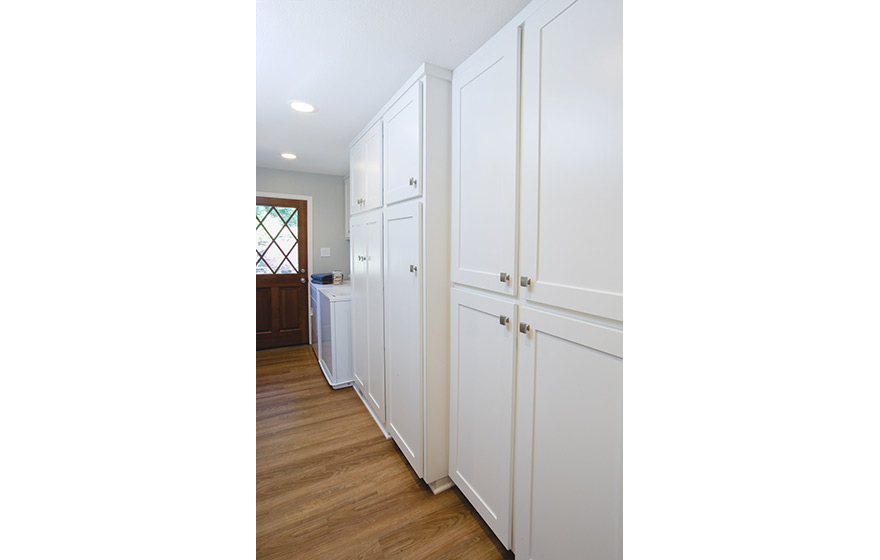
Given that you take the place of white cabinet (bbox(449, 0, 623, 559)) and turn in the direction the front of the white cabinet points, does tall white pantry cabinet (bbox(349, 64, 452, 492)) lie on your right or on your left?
on your right

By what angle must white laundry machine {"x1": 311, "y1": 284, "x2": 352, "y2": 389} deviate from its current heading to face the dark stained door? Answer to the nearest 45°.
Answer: approximately 45° to its right

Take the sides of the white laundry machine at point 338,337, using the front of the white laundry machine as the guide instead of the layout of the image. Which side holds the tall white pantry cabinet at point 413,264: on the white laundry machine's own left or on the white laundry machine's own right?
on the white laundry machine's own left

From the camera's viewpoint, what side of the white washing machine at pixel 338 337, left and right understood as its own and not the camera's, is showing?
left

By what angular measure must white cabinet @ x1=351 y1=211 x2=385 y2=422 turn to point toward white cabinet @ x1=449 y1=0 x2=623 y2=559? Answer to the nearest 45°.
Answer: approximately 90° to its left

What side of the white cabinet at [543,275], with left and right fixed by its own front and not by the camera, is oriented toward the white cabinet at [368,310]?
right

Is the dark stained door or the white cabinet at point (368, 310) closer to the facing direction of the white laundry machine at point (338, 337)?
the dark stained door

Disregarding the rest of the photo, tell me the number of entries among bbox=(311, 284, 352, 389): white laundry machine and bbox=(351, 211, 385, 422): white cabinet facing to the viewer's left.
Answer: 2

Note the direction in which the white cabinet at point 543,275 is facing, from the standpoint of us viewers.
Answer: facing the viewer and to the left of the viewer

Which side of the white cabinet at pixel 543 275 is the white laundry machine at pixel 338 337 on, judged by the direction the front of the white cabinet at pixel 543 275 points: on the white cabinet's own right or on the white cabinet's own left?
on the white cabinet's own right

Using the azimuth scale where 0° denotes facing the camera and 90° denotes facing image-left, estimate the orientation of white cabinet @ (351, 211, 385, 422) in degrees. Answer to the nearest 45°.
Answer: approximately 90°
